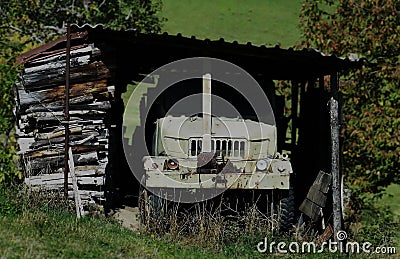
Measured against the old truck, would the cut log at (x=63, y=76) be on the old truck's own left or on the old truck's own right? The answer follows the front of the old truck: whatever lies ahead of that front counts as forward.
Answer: on the old truck's own right

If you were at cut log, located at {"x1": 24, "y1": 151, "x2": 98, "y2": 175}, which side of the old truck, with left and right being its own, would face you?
right

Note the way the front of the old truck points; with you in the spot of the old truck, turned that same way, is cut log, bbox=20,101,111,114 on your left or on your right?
on your right

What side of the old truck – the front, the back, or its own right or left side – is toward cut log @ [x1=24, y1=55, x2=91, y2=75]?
right

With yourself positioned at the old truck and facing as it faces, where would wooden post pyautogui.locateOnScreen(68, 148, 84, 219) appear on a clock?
The wooden post is roughly at 3 o'clock from the old truck.

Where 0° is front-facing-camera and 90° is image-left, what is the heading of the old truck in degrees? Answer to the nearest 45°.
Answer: approximately 0°
